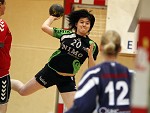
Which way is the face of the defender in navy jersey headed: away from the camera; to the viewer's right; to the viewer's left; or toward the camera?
away from the camera

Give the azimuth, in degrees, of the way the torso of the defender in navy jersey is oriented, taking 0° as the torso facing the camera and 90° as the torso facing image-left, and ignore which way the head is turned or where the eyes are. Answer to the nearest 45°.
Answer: approximately 180°
